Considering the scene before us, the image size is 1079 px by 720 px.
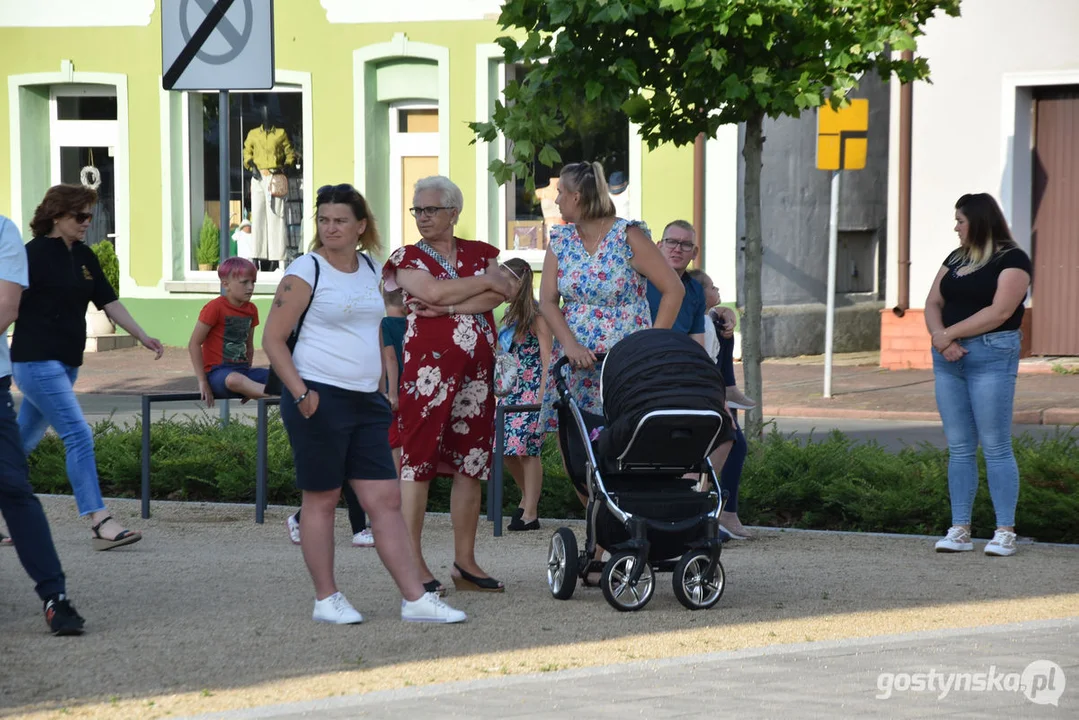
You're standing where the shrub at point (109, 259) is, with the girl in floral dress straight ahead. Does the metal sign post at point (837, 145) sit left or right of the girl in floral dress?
left

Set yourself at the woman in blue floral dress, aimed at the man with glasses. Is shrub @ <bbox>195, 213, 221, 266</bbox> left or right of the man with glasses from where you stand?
left

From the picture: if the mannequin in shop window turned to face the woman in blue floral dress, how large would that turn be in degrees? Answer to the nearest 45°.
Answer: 0° — it already faces them

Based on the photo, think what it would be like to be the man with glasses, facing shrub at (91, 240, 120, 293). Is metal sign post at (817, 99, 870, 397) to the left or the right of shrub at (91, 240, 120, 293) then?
right

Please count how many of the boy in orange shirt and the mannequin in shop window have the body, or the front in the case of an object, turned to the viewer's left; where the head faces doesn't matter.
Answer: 0

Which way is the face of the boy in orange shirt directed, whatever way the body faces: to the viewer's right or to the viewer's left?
to the viewer's right

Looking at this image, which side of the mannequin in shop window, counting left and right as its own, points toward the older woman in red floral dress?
front

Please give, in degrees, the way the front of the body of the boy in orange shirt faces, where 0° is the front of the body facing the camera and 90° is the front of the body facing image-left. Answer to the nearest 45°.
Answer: approximately 315°

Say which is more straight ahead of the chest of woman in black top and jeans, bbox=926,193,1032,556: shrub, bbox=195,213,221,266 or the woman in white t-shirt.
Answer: the woman in white t-shirt

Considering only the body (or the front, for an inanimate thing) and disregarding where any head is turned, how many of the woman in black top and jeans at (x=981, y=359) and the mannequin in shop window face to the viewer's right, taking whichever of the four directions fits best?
0

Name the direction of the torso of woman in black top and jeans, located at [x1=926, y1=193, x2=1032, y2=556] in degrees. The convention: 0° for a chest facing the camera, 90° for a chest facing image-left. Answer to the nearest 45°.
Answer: approximately 45°
